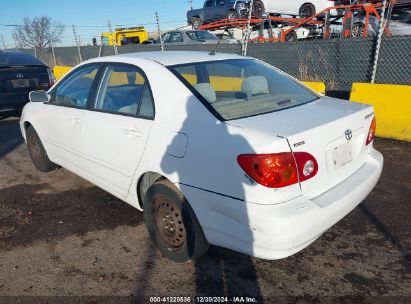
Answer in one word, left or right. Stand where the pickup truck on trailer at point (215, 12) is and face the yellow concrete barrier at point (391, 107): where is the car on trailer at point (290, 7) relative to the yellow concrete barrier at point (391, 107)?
left

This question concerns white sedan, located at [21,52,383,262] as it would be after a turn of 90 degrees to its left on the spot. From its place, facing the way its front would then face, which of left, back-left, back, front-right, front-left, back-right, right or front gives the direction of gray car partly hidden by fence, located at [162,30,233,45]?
back-right

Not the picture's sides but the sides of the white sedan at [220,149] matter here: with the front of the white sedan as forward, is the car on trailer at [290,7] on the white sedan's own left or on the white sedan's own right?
on the white sedan's own right

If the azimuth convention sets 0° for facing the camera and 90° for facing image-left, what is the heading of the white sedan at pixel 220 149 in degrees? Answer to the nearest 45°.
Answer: approximately 135°

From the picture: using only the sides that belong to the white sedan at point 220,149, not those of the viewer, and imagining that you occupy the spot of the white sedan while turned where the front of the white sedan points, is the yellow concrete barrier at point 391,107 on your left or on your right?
on your right
